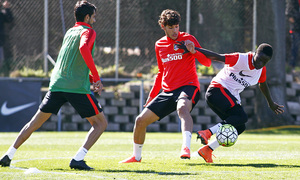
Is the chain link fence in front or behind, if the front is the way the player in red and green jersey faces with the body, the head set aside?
in front

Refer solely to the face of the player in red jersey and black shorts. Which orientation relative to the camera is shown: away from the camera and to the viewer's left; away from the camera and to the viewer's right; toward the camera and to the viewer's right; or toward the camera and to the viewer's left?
toward the camera and to the viewer's right

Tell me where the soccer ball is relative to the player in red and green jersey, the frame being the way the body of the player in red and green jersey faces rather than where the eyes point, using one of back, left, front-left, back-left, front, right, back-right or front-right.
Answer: front-right

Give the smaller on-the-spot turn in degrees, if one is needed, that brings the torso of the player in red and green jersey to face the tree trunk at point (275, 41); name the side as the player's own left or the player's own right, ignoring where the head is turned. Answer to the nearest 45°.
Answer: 0° — they already face it

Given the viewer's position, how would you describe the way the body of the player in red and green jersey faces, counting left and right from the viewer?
facing away from the viewer and to the right of the viewer

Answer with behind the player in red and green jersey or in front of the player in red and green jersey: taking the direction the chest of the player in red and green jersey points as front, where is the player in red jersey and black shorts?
in front

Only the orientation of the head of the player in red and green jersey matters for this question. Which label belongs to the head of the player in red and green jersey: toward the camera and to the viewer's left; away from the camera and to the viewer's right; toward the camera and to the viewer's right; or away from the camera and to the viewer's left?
away from the camera and to the viewer's right
